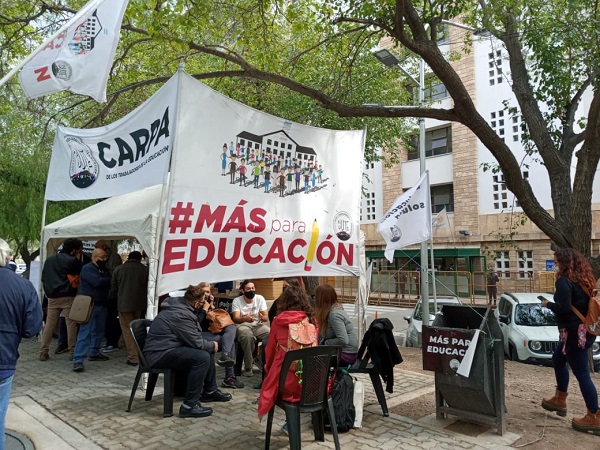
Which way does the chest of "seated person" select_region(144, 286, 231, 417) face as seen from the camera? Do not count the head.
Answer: to the viewer's right

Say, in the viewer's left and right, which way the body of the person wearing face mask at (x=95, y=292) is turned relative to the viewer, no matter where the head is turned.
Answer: facing the viewer and to the right of the viewer

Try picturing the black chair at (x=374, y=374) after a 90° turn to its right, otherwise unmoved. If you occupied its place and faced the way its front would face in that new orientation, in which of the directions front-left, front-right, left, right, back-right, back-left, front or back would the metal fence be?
front

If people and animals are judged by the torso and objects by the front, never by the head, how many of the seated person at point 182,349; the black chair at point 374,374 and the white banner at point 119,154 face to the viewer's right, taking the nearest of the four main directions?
1

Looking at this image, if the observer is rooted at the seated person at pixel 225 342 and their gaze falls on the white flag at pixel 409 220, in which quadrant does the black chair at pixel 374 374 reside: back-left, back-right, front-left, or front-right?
front-right

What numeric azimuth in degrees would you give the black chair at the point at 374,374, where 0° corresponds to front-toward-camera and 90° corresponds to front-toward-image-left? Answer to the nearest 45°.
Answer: approximately 90°

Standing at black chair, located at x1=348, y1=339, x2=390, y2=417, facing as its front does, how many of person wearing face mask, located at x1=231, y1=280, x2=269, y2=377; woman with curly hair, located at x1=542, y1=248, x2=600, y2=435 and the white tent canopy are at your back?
1

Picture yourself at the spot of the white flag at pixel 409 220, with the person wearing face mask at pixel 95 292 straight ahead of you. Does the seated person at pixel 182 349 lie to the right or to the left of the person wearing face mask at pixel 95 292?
left

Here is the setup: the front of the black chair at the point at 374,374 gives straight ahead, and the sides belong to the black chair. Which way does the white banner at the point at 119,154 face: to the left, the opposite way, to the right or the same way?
to the left

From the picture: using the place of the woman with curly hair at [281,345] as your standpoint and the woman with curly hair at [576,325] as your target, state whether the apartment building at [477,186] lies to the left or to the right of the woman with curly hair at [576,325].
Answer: left

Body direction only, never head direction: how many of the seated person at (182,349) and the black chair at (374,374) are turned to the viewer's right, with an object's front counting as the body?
1

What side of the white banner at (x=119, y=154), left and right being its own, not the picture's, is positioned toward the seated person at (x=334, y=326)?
left

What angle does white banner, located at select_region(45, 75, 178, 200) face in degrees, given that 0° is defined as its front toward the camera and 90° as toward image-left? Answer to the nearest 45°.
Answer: approximately 45°

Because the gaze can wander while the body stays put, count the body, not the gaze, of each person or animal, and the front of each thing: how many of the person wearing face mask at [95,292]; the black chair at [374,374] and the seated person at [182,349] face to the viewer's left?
1

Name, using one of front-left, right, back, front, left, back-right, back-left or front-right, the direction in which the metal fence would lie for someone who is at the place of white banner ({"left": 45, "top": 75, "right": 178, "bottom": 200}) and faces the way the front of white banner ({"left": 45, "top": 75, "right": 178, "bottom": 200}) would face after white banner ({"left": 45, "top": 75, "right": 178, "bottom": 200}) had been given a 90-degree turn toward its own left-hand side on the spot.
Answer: left

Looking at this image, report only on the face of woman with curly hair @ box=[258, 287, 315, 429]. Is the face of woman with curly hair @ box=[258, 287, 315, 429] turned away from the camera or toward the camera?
away from the camera

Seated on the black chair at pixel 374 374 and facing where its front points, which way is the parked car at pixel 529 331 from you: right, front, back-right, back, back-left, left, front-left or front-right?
back-right

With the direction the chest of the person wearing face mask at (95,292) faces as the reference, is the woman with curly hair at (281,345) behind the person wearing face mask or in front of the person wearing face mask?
in front
